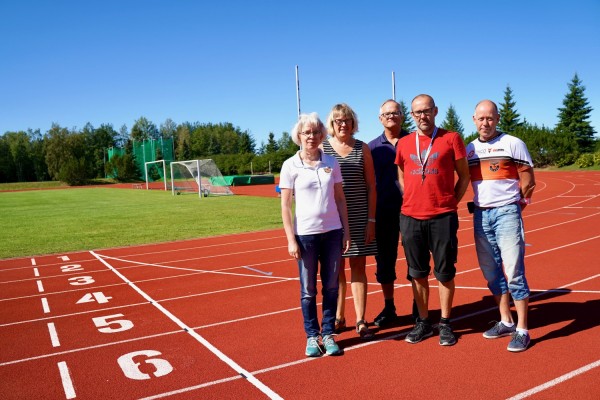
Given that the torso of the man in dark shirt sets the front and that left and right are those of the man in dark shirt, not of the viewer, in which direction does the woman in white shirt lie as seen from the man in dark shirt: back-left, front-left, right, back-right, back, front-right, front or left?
front-right

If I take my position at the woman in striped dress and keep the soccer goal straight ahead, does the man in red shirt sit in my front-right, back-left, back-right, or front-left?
back-right

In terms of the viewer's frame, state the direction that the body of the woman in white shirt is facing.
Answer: toward the camera

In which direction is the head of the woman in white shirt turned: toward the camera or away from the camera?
toward the camera

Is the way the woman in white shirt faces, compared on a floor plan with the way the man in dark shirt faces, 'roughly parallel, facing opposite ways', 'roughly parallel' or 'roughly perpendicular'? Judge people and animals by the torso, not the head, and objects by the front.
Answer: roughly parallel

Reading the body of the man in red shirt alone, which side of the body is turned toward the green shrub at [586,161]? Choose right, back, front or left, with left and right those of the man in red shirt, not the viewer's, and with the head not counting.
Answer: back

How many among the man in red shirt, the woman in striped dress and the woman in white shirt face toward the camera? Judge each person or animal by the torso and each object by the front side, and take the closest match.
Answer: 3

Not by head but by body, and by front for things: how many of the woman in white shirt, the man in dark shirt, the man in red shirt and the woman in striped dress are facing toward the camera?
4

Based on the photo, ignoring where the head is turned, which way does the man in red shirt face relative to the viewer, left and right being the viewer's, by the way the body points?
facing the viewer

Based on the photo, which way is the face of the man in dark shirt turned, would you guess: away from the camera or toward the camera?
toward the camera

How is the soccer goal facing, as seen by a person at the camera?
facing the viewer and to the left of the viewer
